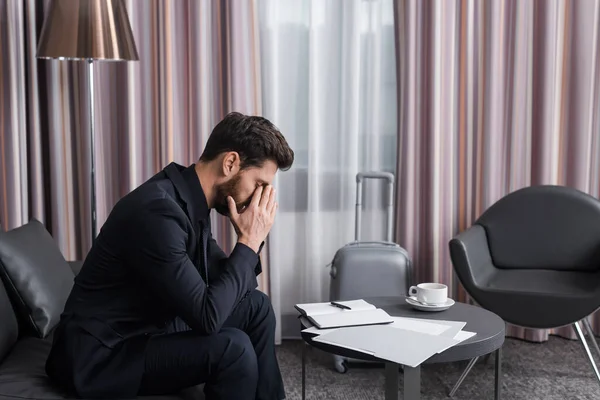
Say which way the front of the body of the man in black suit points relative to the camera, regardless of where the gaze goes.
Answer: to the viewer's right

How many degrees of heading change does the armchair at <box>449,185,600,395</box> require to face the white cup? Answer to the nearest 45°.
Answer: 0° — it already faces it

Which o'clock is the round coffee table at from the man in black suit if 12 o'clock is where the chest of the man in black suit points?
The round coffee table is roughly at 12 o'clock from the man in black suit.

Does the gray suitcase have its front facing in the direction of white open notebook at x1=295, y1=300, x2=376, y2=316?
yes

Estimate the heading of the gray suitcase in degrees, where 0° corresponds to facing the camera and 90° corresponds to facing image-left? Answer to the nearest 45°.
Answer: approximately 0°

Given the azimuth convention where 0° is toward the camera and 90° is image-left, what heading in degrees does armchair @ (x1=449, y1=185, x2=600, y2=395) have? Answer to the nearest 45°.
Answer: approximately 0°

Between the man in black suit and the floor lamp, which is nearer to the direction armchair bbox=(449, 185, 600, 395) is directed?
the man in black suit

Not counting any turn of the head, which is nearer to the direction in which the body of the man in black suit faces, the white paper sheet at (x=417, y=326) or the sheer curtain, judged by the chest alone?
the white paper sheet
